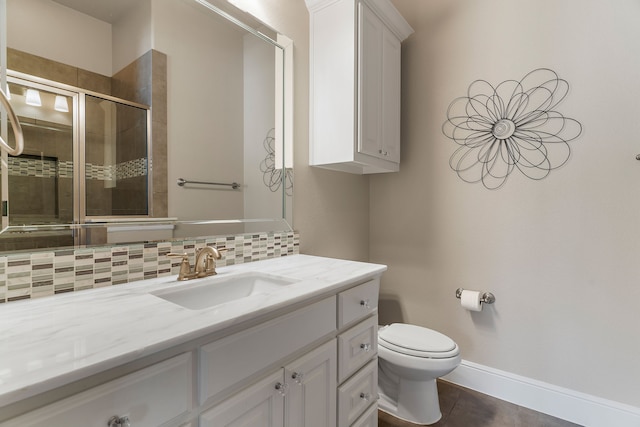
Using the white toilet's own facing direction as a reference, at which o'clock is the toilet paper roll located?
The toilet paper roll is roughly at 9 o'clock from the white toilet.

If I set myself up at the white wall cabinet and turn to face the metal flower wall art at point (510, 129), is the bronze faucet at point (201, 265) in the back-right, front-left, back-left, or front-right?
back-right

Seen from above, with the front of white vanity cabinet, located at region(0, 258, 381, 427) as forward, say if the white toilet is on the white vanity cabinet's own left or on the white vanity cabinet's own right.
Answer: on the white vanity cabinet's own left

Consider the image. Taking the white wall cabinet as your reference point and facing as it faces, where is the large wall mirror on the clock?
The large wall mirror is roughly at 3 o'clock from the white wall cabinet.

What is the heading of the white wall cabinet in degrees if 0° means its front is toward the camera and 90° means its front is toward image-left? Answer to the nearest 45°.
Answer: approximately 315°

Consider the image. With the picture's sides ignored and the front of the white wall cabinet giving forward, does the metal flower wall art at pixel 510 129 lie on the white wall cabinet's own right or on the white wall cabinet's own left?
on the white wall cabinet's own left

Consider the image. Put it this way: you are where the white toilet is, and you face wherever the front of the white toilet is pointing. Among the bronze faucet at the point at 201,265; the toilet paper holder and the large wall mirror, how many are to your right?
2
